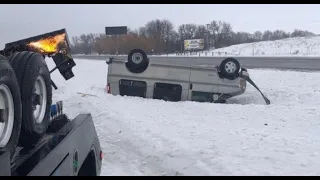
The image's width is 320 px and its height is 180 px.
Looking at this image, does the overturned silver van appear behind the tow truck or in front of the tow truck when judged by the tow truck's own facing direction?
behind

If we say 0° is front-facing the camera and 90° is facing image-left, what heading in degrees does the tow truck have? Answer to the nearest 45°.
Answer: approximately 45°
